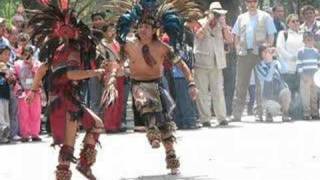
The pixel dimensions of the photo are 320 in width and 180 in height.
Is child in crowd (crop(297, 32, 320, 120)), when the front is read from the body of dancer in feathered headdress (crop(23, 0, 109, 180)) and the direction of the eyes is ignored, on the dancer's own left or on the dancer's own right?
on the dancer's own left

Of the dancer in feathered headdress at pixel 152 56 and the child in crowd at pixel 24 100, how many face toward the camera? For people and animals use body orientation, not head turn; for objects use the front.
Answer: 2

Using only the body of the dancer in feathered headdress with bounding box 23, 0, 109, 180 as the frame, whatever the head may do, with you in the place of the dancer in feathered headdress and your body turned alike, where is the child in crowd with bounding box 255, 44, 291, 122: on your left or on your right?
on your left

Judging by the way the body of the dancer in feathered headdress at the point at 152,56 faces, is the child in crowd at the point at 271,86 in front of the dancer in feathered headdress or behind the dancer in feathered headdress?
behind

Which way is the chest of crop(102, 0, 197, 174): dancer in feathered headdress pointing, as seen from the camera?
toward the camera

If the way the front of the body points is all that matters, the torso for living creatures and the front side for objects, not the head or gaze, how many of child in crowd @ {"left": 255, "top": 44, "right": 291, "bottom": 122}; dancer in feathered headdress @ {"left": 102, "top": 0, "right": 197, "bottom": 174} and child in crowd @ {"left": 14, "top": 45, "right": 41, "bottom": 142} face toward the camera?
3

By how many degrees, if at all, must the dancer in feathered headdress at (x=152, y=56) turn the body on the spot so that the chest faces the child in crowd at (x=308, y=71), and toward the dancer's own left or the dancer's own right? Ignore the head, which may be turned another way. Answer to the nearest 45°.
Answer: approximately 135° to the dancer's own left

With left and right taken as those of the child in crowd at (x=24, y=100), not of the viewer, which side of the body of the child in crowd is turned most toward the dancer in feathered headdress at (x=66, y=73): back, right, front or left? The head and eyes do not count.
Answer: front

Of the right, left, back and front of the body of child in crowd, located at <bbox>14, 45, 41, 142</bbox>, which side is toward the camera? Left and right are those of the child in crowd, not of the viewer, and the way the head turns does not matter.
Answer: front
